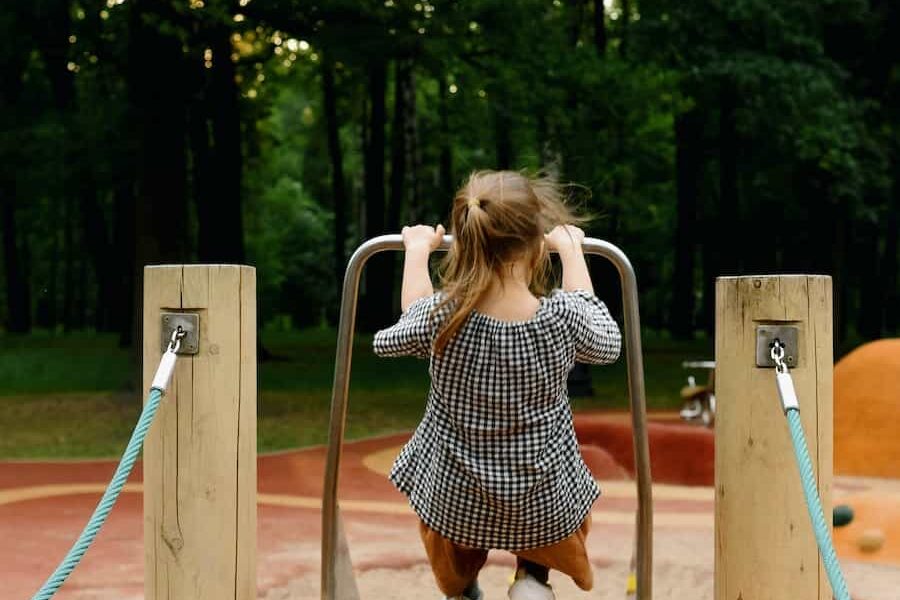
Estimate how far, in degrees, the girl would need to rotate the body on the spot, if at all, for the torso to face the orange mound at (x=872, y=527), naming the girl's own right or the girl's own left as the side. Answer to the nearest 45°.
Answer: approximately 45° to the girl's own right

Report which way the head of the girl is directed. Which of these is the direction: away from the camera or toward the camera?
away from the camera

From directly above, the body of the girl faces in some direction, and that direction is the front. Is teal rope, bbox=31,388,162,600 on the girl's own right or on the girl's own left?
on the girl's own left

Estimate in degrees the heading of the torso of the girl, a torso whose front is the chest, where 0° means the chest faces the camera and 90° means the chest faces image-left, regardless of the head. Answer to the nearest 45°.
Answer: approximately 180°

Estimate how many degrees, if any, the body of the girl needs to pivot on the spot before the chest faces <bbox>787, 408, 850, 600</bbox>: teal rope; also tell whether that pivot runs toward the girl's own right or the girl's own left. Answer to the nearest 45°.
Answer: approximately 90° to the girl's own right

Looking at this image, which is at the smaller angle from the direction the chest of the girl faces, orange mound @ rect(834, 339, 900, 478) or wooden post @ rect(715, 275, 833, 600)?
the orange mound

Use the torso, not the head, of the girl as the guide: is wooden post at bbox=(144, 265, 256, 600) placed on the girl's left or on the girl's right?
on the girl's left

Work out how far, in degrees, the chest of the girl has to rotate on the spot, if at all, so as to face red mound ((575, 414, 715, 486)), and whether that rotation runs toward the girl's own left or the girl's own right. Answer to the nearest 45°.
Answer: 0° — they already face it

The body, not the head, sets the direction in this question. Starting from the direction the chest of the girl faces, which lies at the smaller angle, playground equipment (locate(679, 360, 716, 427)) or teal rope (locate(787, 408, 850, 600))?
the playground equipment

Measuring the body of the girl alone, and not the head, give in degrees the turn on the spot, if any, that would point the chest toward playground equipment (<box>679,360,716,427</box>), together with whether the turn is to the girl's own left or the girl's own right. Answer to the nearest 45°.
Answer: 0° — they already face it
